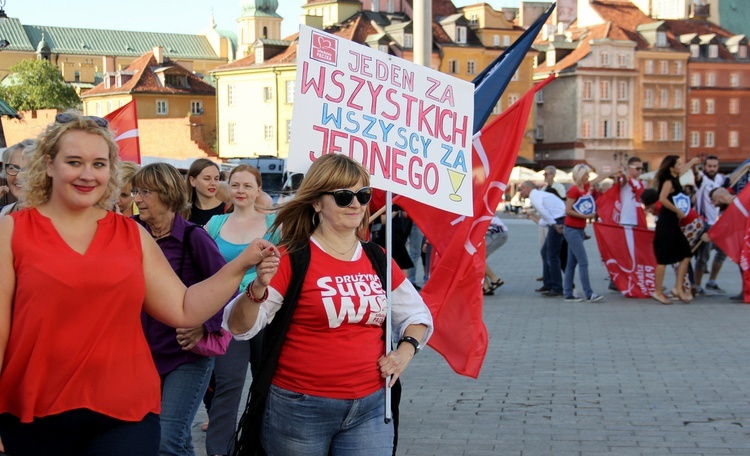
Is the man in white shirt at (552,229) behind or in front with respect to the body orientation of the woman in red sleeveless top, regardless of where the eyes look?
behind

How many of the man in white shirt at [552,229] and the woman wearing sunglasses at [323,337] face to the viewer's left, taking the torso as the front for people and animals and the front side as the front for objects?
1

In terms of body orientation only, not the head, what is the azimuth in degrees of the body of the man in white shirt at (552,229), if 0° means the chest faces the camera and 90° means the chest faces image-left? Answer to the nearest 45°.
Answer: approximately 90°

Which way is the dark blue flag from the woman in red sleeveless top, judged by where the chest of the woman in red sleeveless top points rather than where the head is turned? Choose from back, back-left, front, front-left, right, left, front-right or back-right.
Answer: back-left

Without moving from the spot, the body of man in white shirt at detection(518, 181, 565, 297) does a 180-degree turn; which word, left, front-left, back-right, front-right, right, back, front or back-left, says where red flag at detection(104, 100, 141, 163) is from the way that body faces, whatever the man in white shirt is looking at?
back-right

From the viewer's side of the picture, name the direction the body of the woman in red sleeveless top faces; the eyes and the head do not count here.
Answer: toward the camera

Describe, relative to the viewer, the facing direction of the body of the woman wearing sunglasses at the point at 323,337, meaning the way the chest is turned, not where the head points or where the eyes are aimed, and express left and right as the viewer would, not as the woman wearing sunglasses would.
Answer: facing the viewer and to the right of the viewer

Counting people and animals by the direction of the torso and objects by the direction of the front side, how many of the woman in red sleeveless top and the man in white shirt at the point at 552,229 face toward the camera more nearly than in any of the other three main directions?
1

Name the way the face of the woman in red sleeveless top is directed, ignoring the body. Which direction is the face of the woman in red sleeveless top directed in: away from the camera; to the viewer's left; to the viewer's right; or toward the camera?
toward the camera

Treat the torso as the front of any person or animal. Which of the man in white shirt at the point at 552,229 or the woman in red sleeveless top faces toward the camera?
the woman in red sleeveless top
